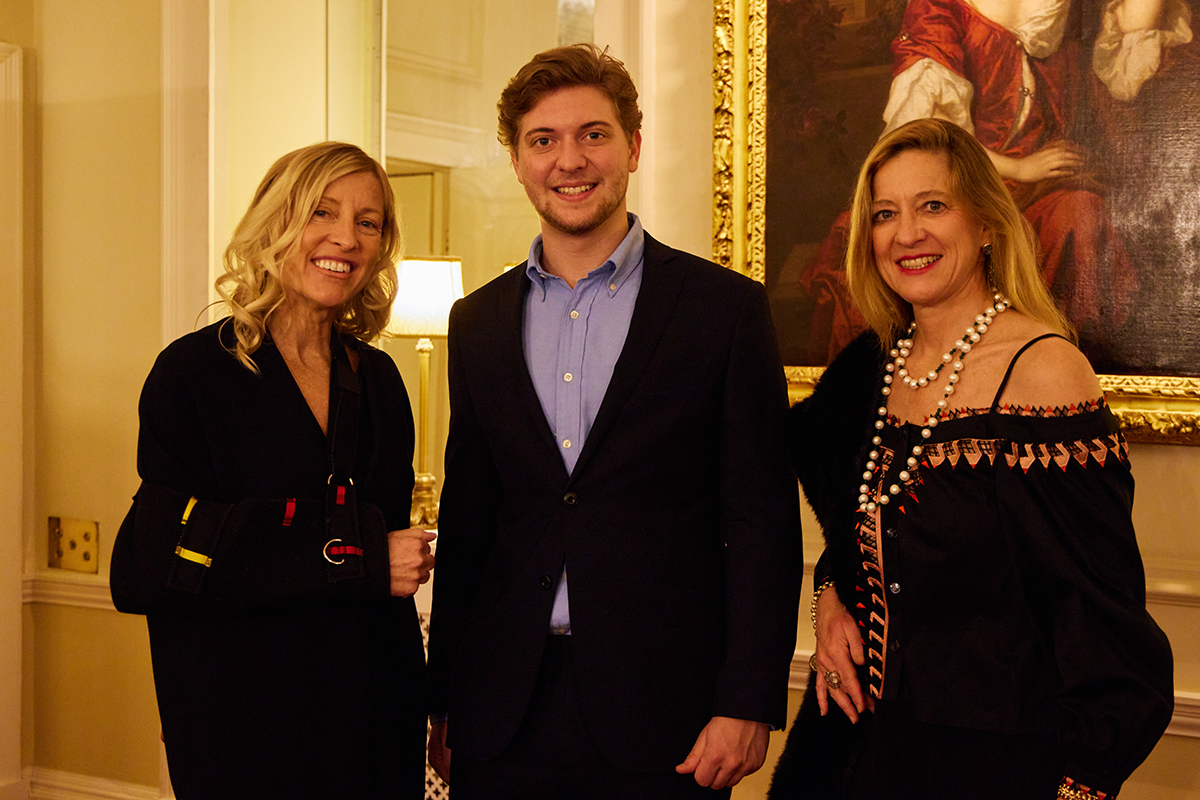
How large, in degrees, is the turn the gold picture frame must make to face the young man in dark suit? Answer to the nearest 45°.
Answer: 0° — it already faces them

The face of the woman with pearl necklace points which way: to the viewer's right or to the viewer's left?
to the viewer's left

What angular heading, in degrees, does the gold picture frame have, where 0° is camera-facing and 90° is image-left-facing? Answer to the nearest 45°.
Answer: approximately 0°

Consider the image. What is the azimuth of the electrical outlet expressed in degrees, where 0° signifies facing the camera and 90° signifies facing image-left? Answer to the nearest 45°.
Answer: approximately 0°

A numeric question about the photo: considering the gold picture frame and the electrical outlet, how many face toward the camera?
2

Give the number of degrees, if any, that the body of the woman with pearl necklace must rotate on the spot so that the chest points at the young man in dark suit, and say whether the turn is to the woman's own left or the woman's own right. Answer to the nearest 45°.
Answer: approximately 45° to the woman's own right

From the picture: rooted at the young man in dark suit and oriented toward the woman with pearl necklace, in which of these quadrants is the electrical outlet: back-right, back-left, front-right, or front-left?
back-left
